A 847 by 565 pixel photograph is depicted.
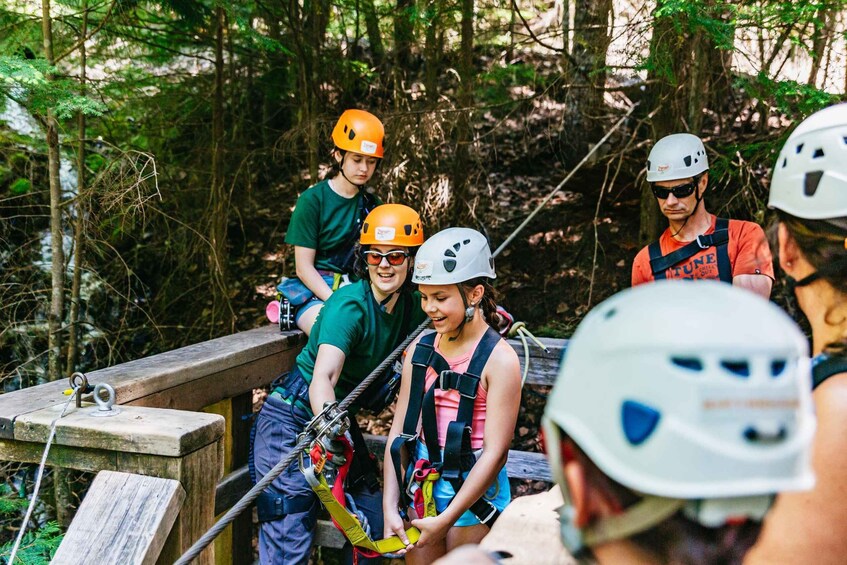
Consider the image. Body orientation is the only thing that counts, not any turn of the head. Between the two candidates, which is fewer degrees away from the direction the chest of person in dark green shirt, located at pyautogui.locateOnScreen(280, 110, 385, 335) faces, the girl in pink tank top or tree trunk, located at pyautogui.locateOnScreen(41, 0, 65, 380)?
the girl in pink tank top

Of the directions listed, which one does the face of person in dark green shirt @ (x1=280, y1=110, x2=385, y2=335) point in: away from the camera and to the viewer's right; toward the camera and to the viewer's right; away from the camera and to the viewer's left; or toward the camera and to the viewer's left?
toward the camera and to the viewer's right

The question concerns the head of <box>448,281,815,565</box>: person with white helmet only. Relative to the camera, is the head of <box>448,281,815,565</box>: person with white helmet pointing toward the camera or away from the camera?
away from the camera

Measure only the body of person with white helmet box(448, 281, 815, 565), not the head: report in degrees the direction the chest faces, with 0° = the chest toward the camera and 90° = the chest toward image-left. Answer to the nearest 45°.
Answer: approximately 135°

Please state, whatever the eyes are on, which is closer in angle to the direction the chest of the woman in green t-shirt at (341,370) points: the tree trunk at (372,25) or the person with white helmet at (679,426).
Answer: the person with white helmet

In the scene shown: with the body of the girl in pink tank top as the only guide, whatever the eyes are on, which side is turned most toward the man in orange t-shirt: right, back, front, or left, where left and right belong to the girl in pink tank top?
back

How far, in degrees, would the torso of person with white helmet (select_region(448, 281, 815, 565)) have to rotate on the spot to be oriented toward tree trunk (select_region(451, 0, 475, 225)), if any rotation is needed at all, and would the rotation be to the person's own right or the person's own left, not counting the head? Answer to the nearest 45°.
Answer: approximately 45° to the person's own right

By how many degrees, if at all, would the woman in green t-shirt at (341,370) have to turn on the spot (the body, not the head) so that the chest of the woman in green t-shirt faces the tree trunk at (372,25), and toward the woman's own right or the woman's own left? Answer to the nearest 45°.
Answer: approximately 135° to the woman's own left

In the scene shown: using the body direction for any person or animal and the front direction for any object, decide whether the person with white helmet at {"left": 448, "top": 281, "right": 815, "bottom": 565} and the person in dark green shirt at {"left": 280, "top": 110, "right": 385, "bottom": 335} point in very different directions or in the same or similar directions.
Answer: very different directions

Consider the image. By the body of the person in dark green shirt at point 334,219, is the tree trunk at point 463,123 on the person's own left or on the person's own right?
on the person's own left

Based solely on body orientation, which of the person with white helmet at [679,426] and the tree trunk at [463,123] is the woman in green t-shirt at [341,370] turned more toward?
the person with white helmet

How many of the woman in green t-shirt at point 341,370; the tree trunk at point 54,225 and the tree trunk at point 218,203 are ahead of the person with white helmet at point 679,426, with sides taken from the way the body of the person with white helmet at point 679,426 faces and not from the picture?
3
